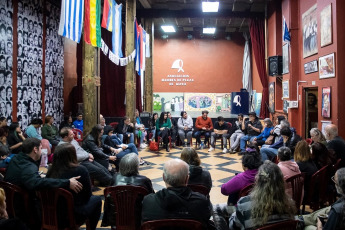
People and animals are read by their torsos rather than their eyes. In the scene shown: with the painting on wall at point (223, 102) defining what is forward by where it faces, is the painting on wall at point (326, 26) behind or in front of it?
in front

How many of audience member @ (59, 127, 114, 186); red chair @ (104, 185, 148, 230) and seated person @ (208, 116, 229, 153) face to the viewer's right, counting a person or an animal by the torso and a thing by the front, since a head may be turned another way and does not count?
1

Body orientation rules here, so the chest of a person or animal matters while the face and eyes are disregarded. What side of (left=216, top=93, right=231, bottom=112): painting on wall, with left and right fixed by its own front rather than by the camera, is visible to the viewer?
front

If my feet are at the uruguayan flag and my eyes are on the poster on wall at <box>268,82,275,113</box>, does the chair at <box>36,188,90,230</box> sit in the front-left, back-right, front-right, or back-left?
back-right

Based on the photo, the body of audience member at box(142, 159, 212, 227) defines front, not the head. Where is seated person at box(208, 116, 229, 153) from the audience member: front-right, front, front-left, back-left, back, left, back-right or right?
front

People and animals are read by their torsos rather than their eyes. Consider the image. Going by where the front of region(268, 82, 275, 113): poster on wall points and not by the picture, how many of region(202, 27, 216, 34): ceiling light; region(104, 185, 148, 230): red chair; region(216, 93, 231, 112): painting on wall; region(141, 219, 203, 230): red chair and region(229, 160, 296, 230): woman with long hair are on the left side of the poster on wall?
3

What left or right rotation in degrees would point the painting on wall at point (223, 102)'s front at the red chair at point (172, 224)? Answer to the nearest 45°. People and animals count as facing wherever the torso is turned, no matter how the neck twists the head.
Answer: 0° — it already faces it

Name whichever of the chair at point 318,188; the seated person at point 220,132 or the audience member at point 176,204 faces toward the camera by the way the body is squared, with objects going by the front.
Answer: the seated person

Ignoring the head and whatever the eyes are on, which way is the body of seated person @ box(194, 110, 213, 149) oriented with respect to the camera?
toward the camera

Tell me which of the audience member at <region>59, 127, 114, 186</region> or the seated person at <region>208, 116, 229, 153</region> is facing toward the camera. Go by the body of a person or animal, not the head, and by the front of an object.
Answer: the seated person

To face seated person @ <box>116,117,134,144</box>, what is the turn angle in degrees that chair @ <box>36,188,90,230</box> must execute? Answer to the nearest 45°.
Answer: approximately 45° to its left

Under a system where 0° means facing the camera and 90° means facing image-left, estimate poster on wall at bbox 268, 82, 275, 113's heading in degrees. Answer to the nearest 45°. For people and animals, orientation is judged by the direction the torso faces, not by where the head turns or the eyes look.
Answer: approximately 90°

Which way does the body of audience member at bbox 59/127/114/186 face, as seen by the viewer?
to the viewer's right

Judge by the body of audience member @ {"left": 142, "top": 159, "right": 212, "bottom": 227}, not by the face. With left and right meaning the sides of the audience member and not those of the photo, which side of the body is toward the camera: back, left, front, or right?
back

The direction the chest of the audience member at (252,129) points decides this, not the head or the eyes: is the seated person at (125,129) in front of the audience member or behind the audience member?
in front

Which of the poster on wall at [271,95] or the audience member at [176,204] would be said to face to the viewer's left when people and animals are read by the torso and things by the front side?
the poster on wall

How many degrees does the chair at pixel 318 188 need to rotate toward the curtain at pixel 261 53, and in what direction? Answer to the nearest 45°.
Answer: approximately 45° to its right

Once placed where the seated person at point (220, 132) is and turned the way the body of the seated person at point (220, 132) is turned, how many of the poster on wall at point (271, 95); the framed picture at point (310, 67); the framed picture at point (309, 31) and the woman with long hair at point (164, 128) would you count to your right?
1
